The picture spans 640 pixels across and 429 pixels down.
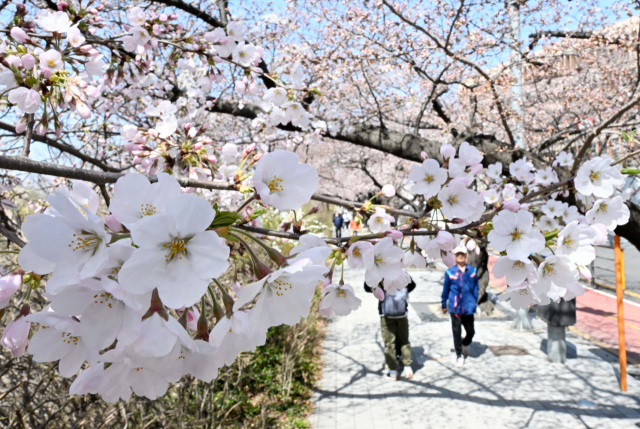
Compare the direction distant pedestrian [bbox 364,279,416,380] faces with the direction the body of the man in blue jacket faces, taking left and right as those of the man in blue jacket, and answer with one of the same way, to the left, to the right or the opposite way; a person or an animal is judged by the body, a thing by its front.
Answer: the opposite way

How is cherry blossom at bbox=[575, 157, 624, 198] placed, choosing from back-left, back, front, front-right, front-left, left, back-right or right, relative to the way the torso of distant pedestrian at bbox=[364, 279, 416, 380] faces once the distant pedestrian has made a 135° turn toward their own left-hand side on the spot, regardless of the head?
front-left

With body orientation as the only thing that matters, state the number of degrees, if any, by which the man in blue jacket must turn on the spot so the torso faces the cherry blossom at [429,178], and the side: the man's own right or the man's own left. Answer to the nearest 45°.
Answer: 0° — they already face it

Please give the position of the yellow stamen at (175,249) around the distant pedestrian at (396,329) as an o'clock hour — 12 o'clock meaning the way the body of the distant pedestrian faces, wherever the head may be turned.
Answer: The yellow stamen is roughly at 6 o'clock from the distant pedestrian.

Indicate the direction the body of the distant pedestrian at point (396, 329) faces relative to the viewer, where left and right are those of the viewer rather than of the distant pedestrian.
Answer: facing away from the viewer

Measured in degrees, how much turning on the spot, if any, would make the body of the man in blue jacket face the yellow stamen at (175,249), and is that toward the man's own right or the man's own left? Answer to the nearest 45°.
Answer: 0° — they already face it

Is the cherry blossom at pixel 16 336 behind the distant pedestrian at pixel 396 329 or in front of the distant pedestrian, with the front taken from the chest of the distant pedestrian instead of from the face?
behind

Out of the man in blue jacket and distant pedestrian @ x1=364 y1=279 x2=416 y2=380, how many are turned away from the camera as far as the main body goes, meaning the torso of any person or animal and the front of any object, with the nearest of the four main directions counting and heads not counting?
1

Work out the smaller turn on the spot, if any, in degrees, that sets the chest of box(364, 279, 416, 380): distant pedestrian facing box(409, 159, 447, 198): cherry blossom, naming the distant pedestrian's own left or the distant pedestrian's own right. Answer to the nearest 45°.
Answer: approximately 180°

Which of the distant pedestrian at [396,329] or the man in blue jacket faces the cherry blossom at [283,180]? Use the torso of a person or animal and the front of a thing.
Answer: the man in blue jacket

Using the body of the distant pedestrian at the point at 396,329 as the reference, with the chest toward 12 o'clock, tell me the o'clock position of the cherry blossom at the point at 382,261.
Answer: The cherry blossom is roughly at 6 o'clock from the distant pedestrian.
